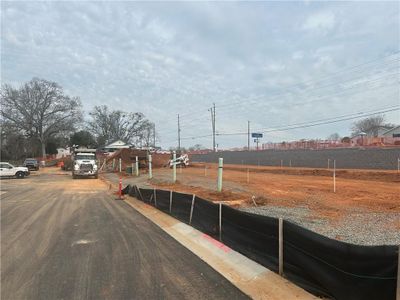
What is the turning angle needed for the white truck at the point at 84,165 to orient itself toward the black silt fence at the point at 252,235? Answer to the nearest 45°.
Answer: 0° — it already faces it

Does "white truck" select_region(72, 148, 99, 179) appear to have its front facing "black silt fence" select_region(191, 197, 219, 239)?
yes

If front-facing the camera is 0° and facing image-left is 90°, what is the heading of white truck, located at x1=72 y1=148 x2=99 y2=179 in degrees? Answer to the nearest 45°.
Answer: approximately 0°

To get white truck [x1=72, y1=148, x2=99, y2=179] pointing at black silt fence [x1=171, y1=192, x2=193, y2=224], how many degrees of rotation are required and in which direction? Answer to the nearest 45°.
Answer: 0° — it already faces it

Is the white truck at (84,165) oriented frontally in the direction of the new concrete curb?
yes

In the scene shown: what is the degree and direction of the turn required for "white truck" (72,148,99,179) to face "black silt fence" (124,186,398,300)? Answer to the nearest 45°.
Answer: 0° — it already faces it
